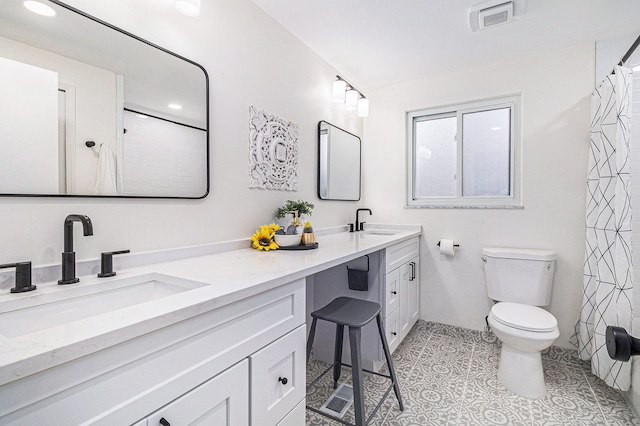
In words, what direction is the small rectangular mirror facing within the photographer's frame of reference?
facing the viewer and to the right of the viewer

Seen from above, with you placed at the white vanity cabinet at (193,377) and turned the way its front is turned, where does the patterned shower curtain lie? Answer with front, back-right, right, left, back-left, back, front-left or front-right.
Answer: front-left

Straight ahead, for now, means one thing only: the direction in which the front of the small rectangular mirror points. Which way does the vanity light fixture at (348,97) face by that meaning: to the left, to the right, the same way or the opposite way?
the same way

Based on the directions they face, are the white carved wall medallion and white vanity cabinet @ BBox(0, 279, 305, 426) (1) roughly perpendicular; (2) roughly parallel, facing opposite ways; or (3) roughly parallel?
roughly parallel

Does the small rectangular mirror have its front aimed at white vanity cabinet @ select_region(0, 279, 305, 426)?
no

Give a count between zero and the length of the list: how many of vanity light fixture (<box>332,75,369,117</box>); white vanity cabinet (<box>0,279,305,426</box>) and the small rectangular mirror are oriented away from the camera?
0

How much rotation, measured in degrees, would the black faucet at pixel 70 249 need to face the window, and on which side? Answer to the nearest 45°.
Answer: approximately 45° to its left

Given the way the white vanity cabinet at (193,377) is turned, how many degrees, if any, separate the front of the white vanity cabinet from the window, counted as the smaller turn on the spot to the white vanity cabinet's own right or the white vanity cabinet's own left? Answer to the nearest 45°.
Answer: approximately 45° to the white vanity cabinet's own left

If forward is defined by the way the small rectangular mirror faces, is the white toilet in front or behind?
in front

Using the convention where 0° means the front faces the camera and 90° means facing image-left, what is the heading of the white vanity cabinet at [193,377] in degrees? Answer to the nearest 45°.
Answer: approximately 315°

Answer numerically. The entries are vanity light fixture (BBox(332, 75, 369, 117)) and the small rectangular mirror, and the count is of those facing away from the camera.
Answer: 0

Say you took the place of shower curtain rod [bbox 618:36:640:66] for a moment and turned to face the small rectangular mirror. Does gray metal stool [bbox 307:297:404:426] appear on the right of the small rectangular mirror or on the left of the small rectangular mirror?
left

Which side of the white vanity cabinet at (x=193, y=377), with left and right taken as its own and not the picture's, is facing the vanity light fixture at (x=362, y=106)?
left

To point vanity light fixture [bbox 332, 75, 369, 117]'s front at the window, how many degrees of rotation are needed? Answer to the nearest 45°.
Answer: approximately 45° to its left

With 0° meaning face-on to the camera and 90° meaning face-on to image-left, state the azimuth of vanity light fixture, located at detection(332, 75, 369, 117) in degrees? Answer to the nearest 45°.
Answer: approximately 315°

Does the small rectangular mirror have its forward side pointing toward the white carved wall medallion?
no

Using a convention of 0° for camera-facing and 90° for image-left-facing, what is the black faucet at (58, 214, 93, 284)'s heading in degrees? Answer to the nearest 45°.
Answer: approximately 315°

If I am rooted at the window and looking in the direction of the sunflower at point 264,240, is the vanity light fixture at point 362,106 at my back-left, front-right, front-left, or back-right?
front-right

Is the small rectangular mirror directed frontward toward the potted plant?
no

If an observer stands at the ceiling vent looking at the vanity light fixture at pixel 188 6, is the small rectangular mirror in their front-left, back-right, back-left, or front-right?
front-right
